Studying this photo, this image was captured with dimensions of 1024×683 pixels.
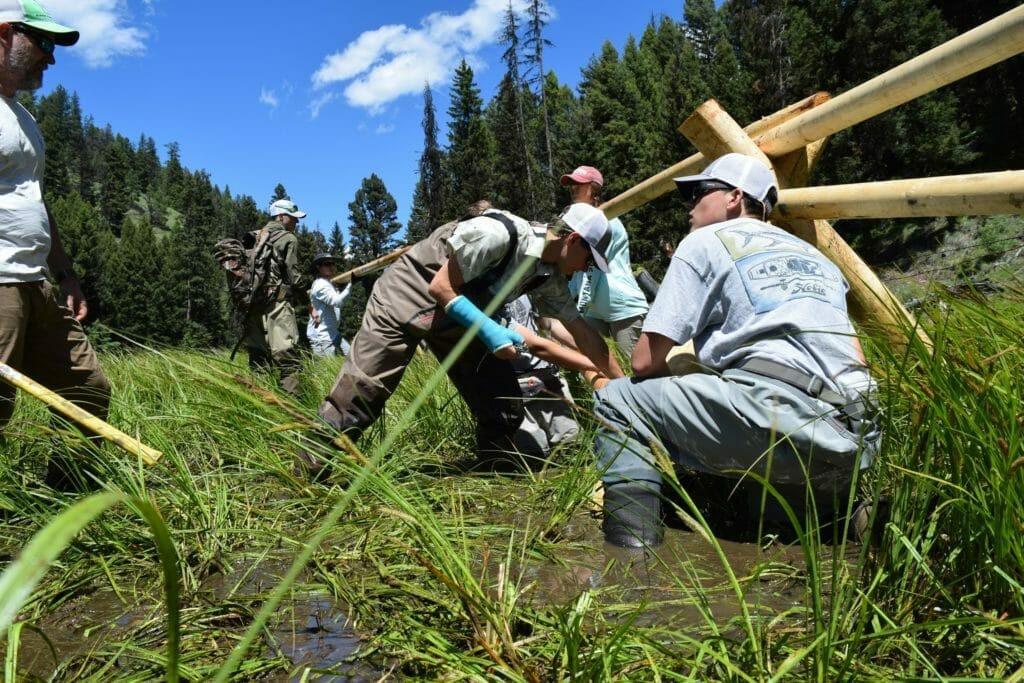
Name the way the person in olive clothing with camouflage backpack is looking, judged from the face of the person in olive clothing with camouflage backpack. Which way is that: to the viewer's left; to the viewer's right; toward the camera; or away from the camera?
to the viewer's right

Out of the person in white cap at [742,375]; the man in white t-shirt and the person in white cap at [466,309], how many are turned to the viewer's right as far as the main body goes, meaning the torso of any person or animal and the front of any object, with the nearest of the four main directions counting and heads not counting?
2

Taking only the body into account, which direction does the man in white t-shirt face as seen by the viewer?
to the viewer's right

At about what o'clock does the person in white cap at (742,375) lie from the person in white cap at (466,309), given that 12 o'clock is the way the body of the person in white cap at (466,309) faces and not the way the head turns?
the person in white cap at (742,375) is roughly at 2 o'clock from the person in white cap at (466,309).

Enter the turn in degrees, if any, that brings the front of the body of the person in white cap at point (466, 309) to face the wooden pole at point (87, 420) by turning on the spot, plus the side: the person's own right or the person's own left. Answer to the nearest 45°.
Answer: approximately 135° to the person's own right

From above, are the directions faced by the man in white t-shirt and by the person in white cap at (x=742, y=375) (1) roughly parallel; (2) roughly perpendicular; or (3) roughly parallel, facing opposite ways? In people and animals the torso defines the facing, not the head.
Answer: roughly perpendicular

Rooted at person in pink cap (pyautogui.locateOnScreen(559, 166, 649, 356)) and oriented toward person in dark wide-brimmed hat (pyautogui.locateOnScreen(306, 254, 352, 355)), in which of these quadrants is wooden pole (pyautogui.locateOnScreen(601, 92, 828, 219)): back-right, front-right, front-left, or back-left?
back-left

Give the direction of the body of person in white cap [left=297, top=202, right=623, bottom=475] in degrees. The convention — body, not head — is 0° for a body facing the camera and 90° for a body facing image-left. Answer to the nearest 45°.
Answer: approximately 270°

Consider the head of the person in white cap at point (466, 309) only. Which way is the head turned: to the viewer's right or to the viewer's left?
to the viewer's right
